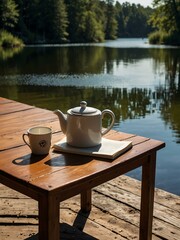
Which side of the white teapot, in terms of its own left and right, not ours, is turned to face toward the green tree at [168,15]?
right

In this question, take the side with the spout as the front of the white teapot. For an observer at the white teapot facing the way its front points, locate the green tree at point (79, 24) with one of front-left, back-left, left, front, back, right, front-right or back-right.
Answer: right

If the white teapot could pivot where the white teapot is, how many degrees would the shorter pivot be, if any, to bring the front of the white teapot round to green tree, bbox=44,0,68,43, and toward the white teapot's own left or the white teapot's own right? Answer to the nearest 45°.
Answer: approximately 90° to the white teapot's own right

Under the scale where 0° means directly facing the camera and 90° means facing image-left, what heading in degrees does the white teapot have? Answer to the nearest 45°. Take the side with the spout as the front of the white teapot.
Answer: approximately 90°
